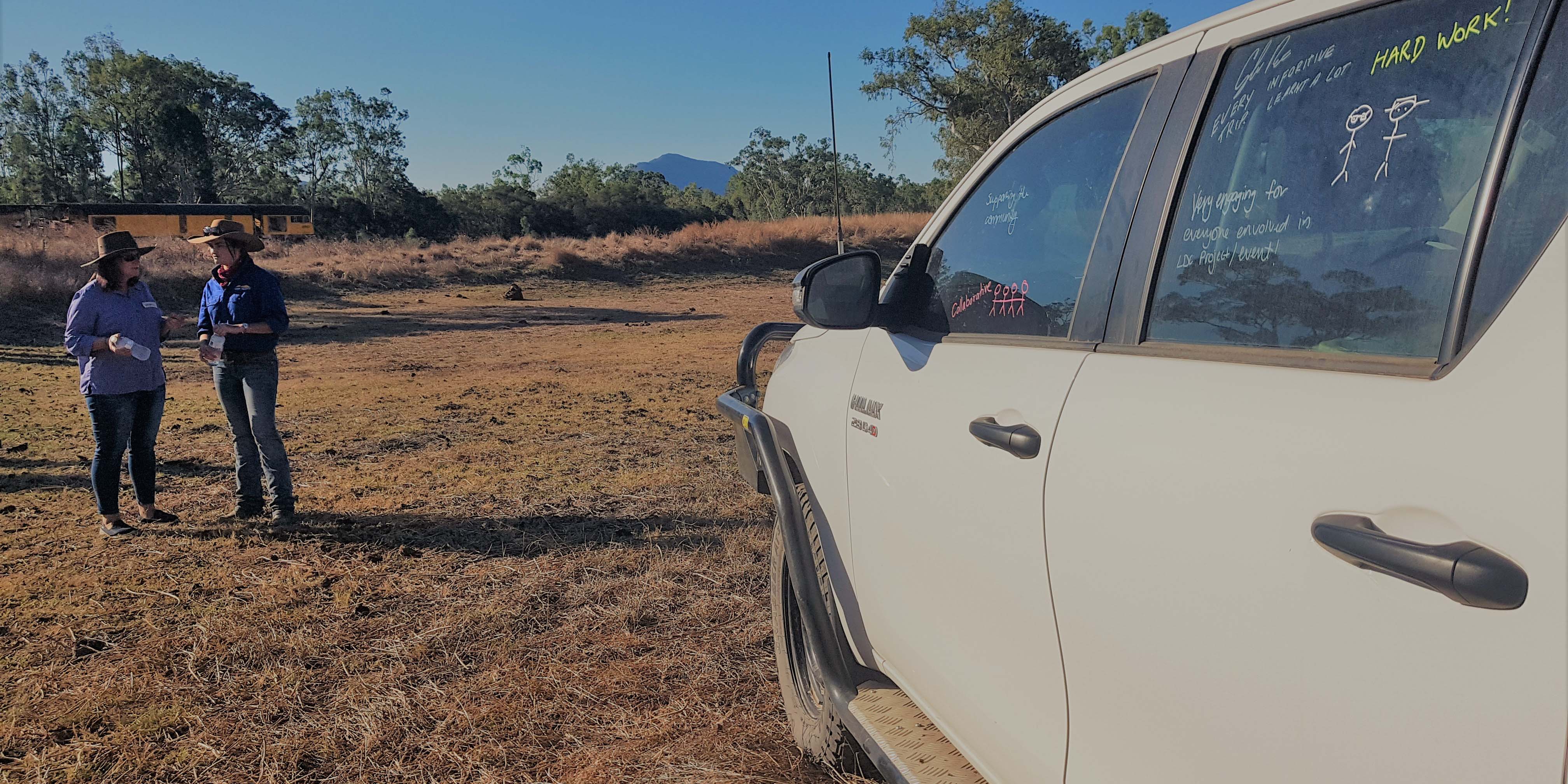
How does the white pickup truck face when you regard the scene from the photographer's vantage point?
facing away from the viewer and to the left of the viewer

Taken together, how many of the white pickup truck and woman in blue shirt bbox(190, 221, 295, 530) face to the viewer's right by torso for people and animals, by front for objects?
0

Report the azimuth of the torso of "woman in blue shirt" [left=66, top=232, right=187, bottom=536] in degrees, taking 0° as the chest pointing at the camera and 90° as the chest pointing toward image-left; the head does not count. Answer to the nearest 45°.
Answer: approximately 315°
